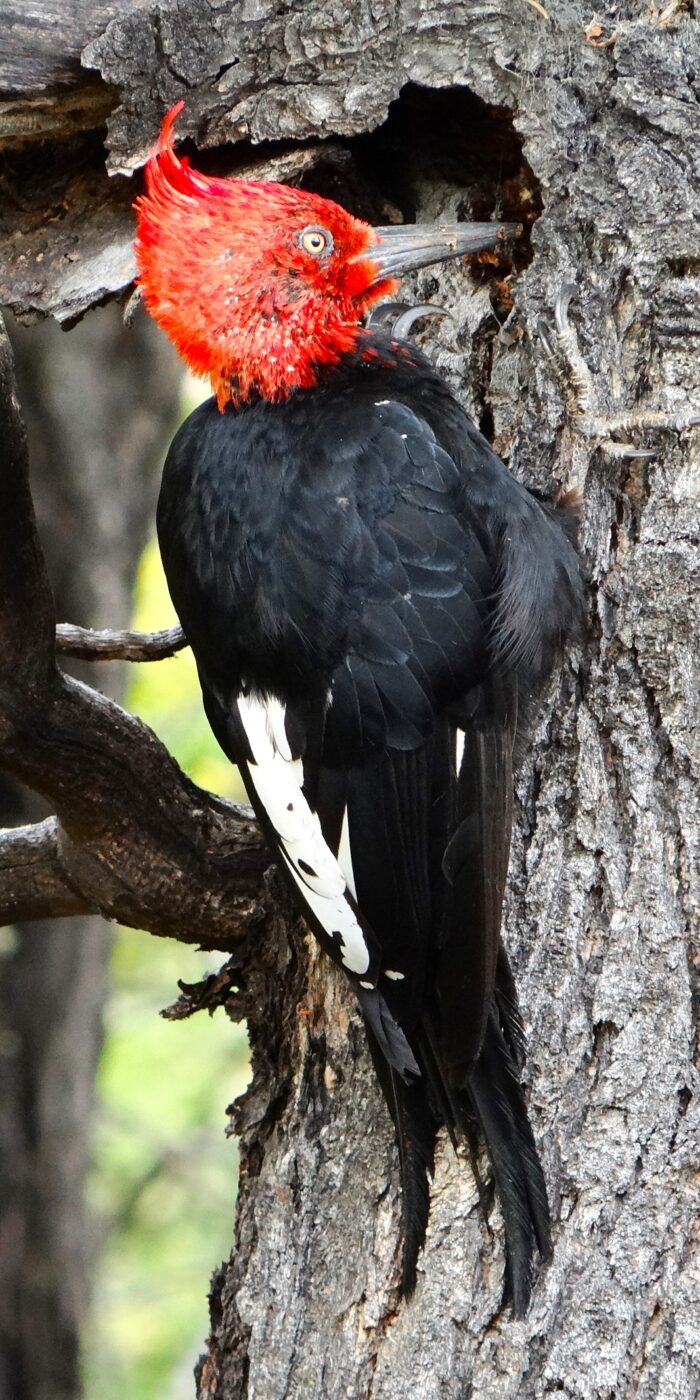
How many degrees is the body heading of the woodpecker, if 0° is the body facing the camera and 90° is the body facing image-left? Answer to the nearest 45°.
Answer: approximately 225°
